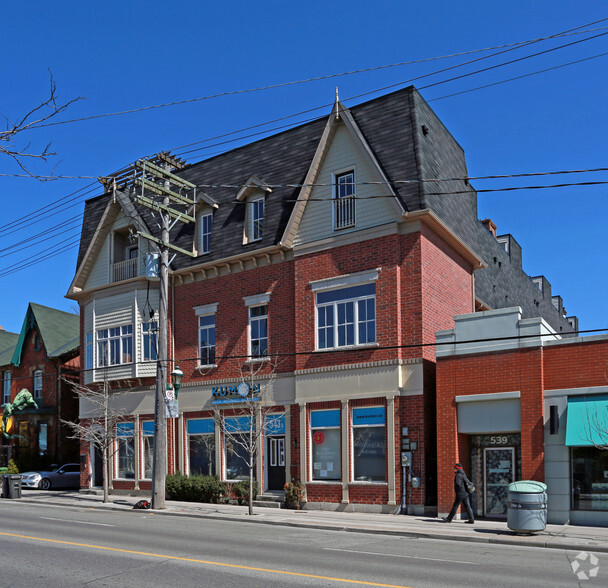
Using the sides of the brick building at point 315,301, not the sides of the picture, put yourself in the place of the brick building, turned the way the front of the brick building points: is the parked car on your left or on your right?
on your right

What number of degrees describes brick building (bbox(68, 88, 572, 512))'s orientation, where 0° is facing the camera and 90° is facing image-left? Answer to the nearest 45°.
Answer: approximately 45°

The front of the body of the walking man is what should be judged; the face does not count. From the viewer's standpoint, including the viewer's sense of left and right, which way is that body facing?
facing to the left of the viewer

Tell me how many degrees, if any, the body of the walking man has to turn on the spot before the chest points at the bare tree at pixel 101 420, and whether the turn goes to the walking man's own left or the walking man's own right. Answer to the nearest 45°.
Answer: approximately 45° to the walking man's own right

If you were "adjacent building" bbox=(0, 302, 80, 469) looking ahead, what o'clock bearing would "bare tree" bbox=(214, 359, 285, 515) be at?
The bare tree is roughly at 10 o'clock from the adjacent building.
